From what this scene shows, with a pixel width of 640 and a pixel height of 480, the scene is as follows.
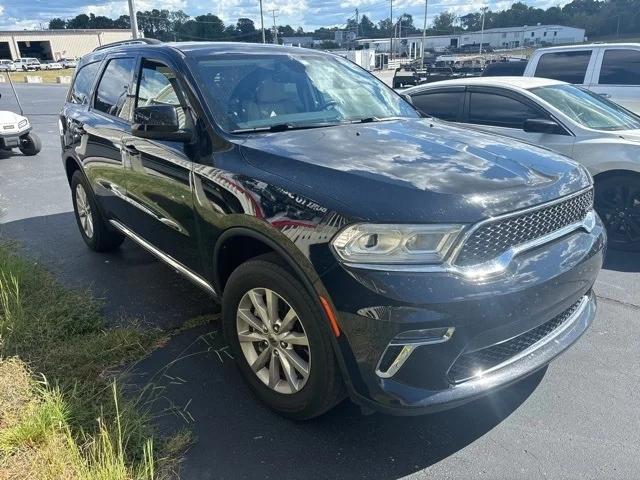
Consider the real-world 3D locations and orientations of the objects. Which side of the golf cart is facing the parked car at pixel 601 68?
left

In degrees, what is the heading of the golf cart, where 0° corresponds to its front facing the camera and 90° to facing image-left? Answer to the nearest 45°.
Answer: approximately 315°

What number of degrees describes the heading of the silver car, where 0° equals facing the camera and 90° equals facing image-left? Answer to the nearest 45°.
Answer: approximately 315°

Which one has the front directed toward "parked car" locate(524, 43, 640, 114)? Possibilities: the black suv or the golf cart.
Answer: the golf cart

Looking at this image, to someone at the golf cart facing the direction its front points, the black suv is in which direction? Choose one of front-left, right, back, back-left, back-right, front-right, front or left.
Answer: front-right

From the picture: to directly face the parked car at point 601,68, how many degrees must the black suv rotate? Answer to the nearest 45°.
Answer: approximately 90° to its left

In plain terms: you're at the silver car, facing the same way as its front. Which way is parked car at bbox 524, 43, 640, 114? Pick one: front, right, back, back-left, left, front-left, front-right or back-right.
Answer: back-left

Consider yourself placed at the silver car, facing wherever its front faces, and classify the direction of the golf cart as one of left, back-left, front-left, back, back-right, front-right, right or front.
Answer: back-right

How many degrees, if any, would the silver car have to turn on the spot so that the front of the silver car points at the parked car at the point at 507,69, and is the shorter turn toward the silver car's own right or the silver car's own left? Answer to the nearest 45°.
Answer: approximately 135° to the silver car's own left

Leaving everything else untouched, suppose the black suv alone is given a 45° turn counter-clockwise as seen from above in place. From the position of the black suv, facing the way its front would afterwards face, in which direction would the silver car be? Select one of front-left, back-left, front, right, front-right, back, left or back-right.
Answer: front-left

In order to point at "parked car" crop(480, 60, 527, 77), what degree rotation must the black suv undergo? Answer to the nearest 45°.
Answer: approximately 135° to its left

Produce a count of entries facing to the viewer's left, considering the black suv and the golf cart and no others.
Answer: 0

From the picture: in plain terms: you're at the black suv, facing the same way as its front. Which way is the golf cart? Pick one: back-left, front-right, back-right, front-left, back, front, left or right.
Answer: back

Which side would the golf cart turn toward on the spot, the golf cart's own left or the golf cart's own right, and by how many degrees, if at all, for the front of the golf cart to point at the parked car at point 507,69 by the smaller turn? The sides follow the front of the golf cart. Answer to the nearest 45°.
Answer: approximately 90° to the golf cart's own left
